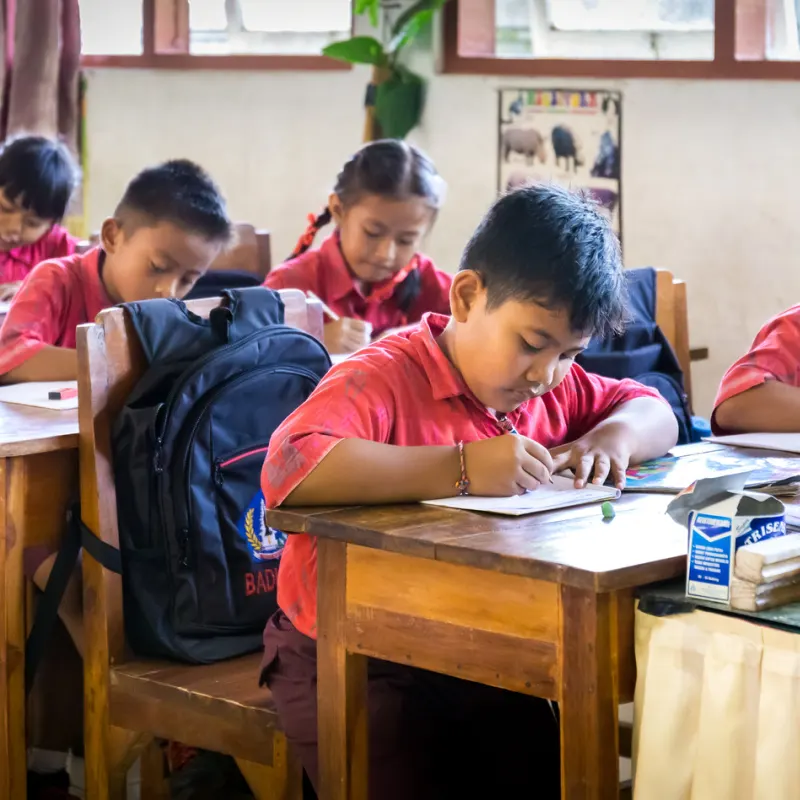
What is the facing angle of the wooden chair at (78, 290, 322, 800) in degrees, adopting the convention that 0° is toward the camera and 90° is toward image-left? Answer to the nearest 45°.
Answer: approximately 315°

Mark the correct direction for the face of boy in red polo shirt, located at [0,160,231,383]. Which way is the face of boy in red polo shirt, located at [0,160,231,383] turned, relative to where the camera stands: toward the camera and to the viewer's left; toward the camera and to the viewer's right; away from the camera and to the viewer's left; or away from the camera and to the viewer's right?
toward the camera and to the viewer's right

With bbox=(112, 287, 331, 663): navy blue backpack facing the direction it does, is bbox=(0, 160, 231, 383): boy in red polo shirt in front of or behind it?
behind

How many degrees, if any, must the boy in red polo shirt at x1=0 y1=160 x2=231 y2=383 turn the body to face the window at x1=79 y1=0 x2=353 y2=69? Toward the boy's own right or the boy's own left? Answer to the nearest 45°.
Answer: approximately 135° to the boy's own left

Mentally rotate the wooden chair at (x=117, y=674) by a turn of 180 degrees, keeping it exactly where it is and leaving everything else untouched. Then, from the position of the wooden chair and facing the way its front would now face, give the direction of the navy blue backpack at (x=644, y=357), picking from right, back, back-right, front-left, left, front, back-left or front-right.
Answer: right

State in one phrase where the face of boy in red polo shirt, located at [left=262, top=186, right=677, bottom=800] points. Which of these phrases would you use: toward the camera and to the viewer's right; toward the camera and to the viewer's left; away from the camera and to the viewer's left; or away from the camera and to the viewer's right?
toward the camera and to the viewer's right
